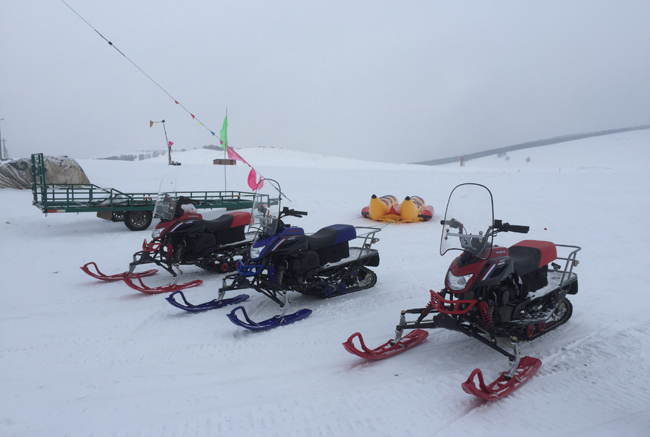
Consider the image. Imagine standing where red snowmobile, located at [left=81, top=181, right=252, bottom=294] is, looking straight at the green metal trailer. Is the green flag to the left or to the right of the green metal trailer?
right

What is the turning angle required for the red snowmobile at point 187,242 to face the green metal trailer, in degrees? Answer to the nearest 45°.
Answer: approximately 135° to its right

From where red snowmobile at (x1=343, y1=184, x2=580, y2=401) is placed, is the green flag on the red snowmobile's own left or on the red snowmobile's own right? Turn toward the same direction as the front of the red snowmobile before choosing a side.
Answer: on the red snowmobile's own right

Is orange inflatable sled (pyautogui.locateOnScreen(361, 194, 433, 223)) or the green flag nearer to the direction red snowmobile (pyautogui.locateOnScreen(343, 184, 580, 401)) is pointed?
the green flag

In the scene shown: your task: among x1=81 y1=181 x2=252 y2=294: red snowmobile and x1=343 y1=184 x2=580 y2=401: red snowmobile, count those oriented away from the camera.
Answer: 0

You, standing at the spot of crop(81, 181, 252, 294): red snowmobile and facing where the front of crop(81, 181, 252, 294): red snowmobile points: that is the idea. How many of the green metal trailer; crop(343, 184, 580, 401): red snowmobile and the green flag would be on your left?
1

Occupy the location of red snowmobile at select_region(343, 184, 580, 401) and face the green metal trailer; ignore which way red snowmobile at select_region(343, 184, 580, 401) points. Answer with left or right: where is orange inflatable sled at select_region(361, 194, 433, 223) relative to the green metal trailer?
right

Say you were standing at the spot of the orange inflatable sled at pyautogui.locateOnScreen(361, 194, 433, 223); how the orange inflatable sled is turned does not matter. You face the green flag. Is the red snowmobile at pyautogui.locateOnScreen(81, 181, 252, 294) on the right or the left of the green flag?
left

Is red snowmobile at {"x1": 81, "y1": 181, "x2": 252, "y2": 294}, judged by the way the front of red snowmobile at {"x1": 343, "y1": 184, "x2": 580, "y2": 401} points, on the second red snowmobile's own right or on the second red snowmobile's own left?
on the second red snowmobile's own right

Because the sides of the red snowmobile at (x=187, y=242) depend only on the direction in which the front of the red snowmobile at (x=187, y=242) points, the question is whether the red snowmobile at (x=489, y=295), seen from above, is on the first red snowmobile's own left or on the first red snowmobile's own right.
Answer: on the first red snowmobile's own left

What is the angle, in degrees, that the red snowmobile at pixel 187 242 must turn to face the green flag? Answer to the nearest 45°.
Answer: approximately 135° to its right

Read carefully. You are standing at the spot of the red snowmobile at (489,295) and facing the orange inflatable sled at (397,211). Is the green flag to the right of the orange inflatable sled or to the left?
left

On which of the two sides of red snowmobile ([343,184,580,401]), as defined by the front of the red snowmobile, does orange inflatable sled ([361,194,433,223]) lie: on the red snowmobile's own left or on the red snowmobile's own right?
on the red snowmobile's own right

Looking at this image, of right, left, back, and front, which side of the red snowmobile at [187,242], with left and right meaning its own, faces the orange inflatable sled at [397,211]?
back
